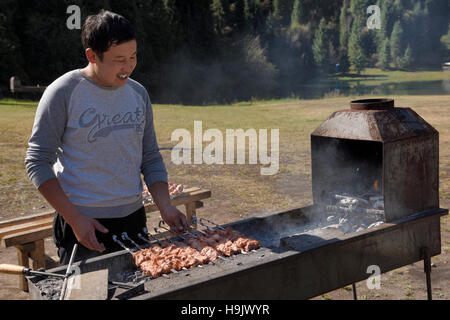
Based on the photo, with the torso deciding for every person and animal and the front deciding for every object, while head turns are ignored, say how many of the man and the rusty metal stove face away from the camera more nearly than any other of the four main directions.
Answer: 0

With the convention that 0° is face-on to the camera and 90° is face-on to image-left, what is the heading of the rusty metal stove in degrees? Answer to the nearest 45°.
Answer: approximately 45°

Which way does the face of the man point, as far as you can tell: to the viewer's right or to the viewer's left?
to the viewer's right

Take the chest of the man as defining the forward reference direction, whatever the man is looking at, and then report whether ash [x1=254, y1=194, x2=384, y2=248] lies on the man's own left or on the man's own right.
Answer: on the man's own left

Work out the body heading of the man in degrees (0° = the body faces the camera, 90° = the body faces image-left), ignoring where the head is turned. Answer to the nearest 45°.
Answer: approximately 315°

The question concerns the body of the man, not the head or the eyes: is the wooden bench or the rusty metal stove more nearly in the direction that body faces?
the rusty metal stove
